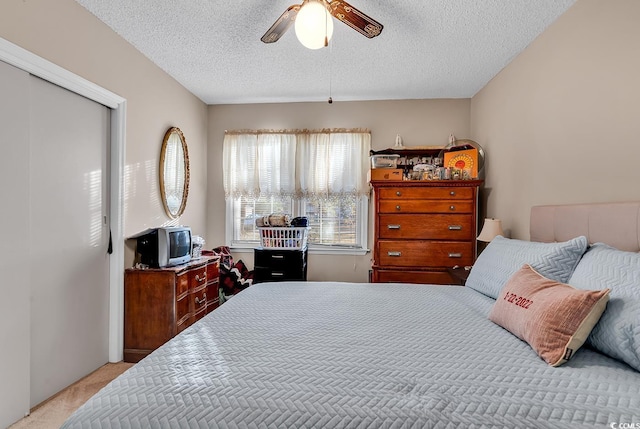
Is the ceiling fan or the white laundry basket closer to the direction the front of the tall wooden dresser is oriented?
the ceiling fan

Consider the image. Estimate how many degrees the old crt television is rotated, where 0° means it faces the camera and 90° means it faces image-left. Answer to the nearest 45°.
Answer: approximately 315°

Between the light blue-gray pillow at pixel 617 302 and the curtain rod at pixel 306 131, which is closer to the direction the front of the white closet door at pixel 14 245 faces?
the light blue-gray pillow

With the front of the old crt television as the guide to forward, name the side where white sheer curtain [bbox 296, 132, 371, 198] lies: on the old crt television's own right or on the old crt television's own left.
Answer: on the old crt television's own left

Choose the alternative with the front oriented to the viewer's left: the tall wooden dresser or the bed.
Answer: the bed

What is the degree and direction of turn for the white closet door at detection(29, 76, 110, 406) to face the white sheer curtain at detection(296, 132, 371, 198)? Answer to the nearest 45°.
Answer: approximately 45° to its left

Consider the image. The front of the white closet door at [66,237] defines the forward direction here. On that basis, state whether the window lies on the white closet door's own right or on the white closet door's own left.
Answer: on the white closet door's own left

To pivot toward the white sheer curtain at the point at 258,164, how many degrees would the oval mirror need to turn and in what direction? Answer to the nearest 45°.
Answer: approximately 45° to its left

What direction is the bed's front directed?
to the viewer's left
